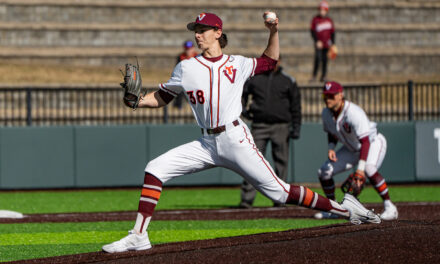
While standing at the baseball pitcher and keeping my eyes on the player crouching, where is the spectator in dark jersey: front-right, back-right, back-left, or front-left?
front-left

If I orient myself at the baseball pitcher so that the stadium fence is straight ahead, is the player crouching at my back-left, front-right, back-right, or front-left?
front-right

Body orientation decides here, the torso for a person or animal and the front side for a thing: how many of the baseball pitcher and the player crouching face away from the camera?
0

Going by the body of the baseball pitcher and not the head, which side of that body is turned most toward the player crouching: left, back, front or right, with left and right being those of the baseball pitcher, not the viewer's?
back

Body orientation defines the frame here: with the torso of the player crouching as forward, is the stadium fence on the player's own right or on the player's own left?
on the player's own right

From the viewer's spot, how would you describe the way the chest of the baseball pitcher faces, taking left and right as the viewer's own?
facing the viewer and to the left of the viewer

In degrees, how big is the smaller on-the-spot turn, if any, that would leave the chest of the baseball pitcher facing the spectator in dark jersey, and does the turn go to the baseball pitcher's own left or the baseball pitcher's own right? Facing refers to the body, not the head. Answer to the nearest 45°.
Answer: approximately 135° to the baseball pitcher's own right
